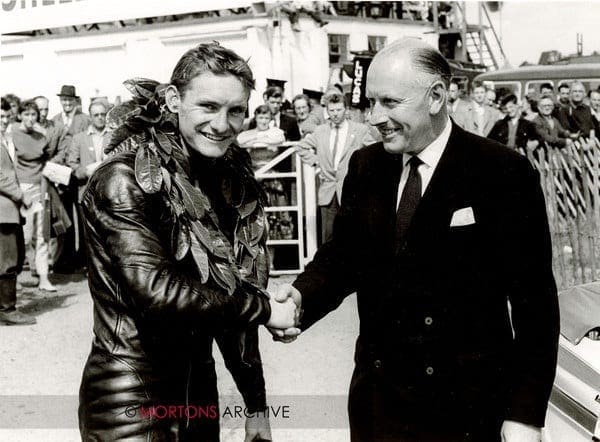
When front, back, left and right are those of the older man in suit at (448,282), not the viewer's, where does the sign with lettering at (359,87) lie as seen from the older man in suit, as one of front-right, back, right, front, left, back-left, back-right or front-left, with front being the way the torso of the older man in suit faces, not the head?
back-right

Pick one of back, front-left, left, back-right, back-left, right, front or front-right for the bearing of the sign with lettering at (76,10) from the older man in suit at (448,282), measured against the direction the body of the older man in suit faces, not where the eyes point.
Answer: right

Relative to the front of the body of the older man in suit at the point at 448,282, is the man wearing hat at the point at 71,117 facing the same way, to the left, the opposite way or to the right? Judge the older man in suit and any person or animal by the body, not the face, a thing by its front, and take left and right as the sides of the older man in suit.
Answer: to the left

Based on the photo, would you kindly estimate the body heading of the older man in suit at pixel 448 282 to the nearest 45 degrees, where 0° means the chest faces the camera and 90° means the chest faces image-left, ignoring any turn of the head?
approximately 45°

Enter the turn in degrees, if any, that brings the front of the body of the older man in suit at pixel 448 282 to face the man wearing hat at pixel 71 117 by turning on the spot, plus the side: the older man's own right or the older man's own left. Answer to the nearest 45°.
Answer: approximately 90° to the older man's own right

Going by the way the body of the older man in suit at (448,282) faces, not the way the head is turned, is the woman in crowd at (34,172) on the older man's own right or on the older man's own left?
on the older man's own right

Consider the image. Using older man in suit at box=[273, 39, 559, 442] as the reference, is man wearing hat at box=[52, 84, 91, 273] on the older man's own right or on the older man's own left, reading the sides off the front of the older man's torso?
on the older man's own right

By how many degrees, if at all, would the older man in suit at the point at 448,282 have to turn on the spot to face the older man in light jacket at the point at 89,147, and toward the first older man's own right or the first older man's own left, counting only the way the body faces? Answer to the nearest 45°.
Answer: approximately 90° to the first older man's own right

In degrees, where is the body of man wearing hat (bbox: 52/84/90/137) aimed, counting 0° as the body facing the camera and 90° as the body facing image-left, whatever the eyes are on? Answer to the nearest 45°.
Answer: approximately 0°
